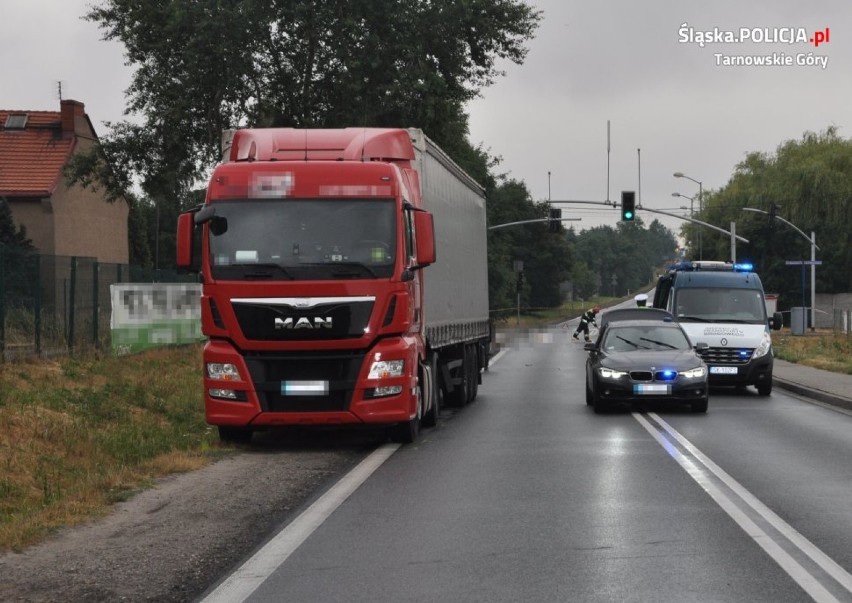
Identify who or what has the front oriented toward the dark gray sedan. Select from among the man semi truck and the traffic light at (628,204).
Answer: the traffic light

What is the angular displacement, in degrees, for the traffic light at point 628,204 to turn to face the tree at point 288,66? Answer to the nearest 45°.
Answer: approximately 45° to its right

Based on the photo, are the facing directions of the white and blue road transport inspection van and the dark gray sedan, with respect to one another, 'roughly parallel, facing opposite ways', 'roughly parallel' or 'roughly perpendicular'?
roughly parallel

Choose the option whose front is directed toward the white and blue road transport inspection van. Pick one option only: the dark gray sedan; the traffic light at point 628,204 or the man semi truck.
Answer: the traffic light

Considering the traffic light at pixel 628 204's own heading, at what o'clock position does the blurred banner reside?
The blurred banner is roughly at 1 o'clock from the traffic light.

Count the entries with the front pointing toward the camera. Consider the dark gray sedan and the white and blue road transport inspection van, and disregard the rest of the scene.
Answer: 2

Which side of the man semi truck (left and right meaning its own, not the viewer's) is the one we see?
front

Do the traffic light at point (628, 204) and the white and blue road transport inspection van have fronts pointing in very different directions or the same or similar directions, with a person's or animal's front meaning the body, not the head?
same or similar directions

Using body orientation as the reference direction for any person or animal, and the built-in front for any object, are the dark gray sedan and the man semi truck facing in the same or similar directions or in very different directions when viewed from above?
same or similar directions

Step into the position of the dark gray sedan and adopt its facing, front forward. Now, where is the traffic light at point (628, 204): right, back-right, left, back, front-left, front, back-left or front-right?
back

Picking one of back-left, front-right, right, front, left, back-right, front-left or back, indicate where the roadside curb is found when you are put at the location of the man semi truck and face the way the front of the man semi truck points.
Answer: back-left

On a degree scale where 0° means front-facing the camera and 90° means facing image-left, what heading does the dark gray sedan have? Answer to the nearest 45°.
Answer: approximately 0°

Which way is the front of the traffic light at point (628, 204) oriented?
toward the camera

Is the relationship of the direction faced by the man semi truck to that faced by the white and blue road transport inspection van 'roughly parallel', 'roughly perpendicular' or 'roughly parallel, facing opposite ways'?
roughly parallel
